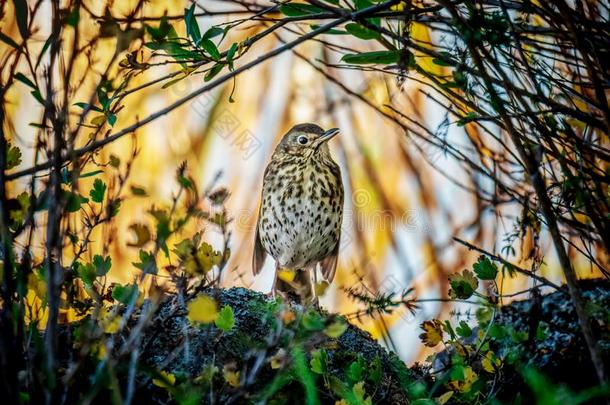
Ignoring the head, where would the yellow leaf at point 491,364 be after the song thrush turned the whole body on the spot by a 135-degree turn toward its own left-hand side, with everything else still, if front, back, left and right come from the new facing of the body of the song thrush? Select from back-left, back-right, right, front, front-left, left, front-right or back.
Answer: front-right

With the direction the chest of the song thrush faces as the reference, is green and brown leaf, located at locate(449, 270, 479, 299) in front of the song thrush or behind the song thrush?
in front

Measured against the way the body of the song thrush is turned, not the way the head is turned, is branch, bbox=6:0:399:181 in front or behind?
in front

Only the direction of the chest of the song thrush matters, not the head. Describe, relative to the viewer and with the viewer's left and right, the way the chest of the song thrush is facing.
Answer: facing the viewer

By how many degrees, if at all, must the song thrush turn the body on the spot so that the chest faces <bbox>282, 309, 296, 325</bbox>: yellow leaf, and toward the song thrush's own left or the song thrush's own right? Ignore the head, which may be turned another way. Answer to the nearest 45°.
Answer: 0° — it already faces it

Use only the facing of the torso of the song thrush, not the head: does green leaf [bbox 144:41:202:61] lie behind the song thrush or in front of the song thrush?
in front

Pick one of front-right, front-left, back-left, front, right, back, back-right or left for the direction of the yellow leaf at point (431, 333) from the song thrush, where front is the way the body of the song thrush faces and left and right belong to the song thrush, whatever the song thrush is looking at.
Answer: front

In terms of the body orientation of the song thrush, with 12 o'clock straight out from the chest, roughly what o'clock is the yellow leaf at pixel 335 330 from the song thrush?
The yellow leaf is roughly at 12 o'clock from the song thrush.
